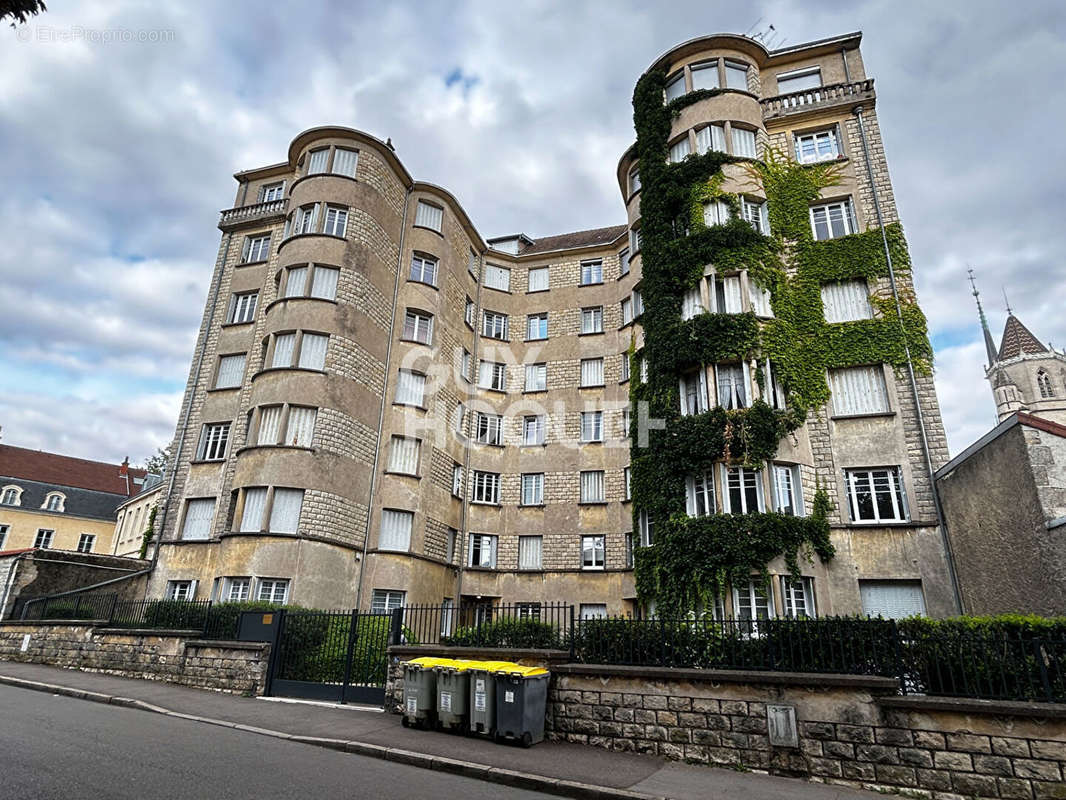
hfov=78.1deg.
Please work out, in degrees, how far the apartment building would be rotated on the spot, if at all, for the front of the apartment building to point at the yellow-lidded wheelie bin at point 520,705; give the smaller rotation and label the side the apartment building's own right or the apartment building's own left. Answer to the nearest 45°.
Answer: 0° — it already faces it

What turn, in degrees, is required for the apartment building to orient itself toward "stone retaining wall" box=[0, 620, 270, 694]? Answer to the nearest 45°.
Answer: approximately 45° to its right

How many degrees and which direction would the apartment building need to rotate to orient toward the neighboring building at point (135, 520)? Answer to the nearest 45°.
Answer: approximately 135° to its right

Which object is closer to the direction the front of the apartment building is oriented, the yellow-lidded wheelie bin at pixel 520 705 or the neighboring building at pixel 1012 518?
the yellow-lidded wheelie bin

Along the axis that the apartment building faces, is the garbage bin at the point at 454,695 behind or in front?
in front

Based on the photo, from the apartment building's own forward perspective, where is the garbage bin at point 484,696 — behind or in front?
in front

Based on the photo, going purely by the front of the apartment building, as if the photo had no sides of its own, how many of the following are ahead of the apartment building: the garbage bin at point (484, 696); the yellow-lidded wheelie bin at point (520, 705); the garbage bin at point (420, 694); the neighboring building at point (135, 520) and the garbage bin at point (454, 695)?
4

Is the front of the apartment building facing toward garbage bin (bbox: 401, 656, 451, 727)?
yes

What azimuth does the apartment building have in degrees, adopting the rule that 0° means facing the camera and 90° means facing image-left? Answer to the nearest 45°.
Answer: approximately 0°

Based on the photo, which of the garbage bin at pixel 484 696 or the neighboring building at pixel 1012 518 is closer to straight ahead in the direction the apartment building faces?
the garbage bin
